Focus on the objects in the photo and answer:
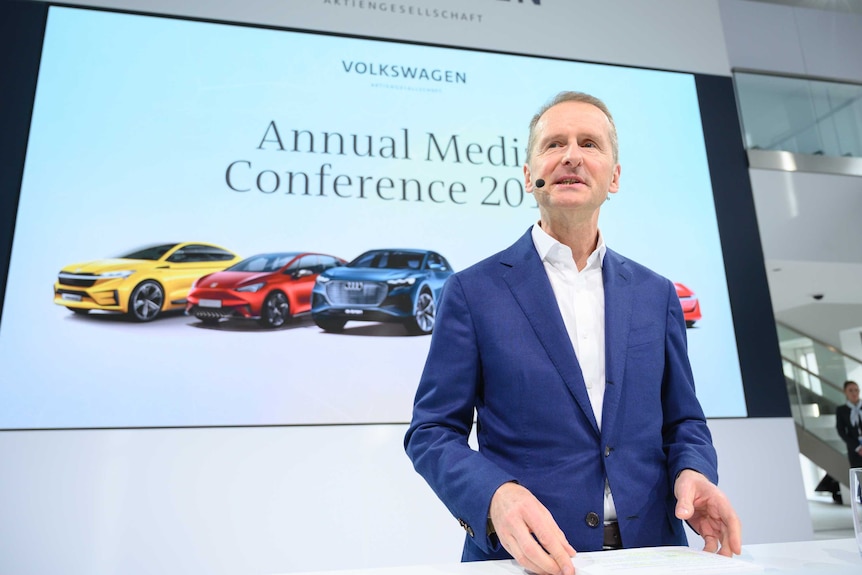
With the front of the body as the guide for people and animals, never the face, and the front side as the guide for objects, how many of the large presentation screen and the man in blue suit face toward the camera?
2

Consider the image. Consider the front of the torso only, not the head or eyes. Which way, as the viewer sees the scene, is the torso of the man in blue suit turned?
toward the camera

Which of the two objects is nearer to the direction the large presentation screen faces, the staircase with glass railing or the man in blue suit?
the man in blue suit

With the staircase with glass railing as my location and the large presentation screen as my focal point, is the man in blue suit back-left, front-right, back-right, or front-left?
front-left

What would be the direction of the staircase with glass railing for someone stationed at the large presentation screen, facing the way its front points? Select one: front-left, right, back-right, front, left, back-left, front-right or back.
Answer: back-left

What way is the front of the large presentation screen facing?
toward the camera

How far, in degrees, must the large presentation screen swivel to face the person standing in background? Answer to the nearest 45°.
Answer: approximately 135° to its left

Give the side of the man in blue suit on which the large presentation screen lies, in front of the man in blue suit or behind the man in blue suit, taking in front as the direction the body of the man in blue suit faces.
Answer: behind
